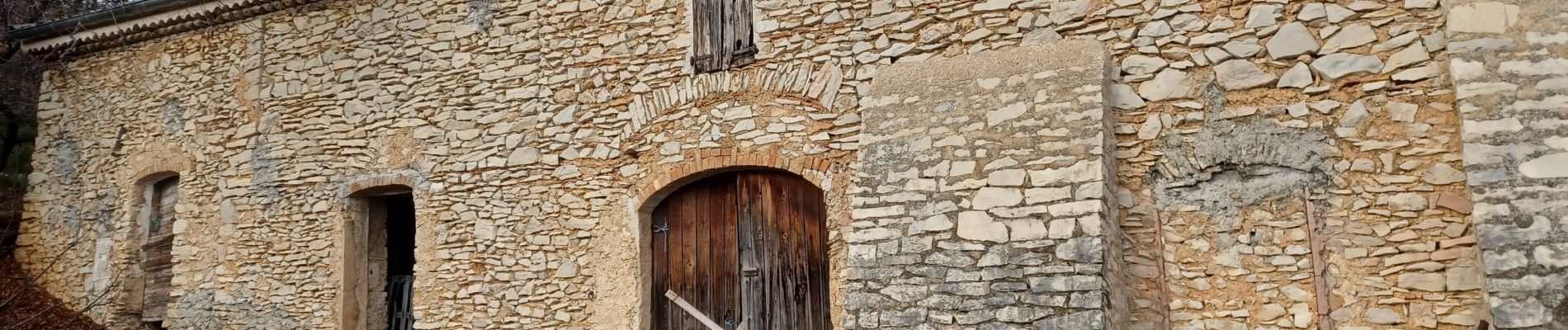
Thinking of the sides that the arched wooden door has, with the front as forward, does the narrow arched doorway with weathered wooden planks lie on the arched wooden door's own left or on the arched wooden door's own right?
on the arched wooden door's own right

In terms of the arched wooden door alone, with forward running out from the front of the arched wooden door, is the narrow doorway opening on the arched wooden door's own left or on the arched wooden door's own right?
on the arched wooden door's own right

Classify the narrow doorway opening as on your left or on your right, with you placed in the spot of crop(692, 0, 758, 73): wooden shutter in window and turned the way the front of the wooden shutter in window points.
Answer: on your right

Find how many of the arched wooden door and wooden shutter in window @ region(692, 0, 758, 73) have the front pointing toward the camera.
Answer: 2

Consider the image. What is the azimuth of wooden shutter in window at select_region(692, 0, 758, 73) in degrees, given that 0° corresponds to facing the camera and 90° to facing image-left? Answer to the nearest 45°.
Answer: approximately 0°

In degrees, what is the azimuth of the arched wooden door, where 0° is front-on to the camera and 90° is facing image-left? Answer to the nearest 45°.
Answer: approximately 0°
